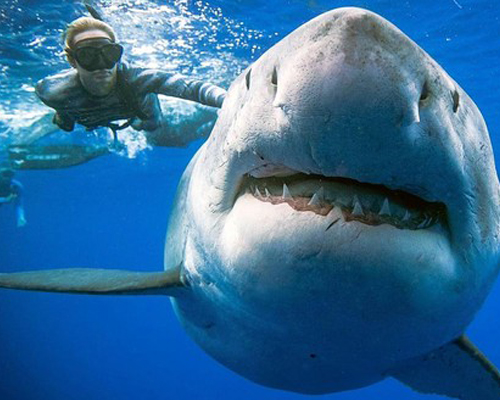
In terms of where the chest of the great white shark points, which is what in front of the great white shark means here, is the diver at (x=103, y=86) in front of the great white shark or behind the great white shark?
behind

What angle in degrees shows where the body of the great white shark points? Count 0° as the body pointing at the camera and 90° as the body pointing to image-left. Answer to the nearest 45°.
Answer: approximately 0°

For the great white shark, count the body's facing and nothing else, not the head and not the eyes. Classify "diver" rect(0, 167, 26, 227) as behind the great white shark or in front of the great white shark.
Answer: behind
